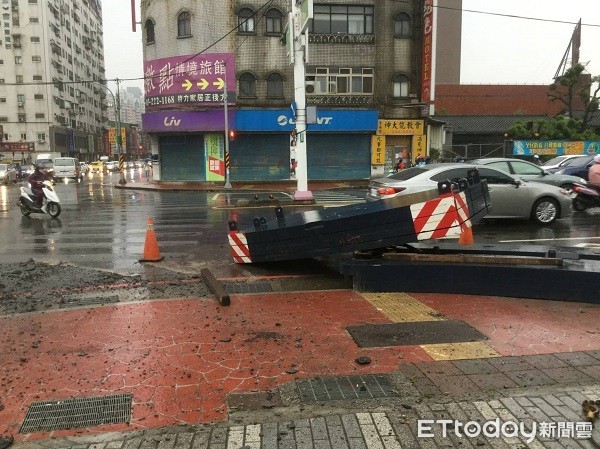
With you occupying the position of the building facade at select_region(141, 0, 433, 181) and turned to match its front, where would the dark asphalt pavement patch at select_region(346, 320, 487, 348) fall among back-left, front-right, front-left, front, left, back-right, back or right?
front

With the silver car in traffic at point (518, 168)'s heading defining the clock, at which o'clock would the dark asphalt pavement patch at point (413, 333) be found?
The dark asphalt pavement patch is roughly at 3 o'clock from the silver car in traffic.

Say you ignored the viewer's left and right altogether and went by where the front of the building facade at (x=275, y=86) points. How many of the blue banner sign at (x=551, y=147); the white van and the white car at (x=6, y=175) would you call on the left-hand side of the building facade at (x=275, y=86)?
1

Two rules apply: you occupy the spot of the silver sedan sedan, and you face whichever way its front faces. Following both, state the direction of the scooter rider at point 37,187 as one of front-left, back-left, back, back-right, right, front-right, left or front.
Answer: back

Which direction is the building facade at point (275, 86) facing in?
toward the camera

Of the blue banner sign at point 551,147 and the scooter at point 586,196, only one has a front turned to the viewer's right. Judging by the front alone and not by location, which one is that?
the scooter

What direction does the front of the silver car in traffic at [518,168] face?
to the viewer's right

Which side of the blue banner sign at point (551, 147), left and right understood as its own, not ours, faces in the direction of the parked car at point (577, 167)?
front

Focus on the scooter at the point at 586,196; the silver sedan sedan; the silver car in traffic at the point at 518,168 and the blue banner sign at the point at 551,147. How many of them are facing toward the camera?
1

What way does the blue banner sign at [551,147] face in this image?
toward the camera

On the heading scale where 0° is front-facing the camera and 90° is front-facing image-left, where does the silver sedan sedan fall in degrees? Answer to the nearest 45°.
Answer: approximately 270°

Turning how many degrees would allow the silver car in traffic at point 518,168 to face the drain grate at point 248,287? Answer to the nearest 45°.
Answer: approximately 90° to its right

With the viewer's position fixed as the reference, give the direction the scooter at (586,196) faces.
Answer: facing to the right of the viewer

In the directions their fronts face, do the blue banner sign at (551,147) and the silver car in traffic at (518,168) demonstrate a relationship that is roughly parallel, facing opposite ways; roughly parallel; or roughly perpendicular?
roughly perpendicular

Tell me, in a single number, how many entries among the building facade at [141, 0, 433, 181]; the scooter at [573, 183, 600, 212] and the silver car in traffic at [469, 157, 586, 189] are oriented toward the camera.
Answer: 1

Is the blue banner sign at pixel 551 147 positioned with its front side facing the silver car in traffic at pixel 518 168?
yes
